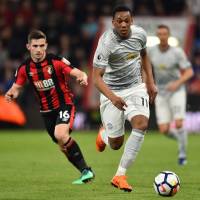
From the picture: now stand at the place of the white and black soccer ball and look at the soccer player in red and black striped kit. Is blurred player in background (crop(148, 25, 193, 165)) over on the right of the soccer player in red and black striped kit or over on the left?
right

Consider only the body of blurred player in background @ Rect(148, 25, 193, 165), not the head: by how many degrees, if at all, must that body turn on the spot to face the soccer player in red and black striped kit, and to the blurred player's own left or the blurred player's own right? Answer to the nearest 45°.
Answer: approximately 45° to the blurred player's own right

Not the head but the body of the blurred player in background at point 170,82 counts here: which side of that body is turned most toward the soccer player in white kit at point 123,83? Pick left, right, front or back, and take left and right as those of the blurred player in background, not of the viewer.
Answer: front

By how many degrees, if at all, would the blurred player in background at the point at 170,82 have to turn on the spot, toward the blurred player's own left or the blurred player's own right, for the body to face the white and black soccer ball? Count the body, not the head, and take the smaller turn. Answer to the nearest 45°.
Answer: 0° — they already face it

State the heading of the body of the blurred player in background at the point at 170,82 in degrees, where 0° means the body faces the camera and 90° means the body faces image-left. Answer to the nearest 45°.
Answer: approximately 0°
